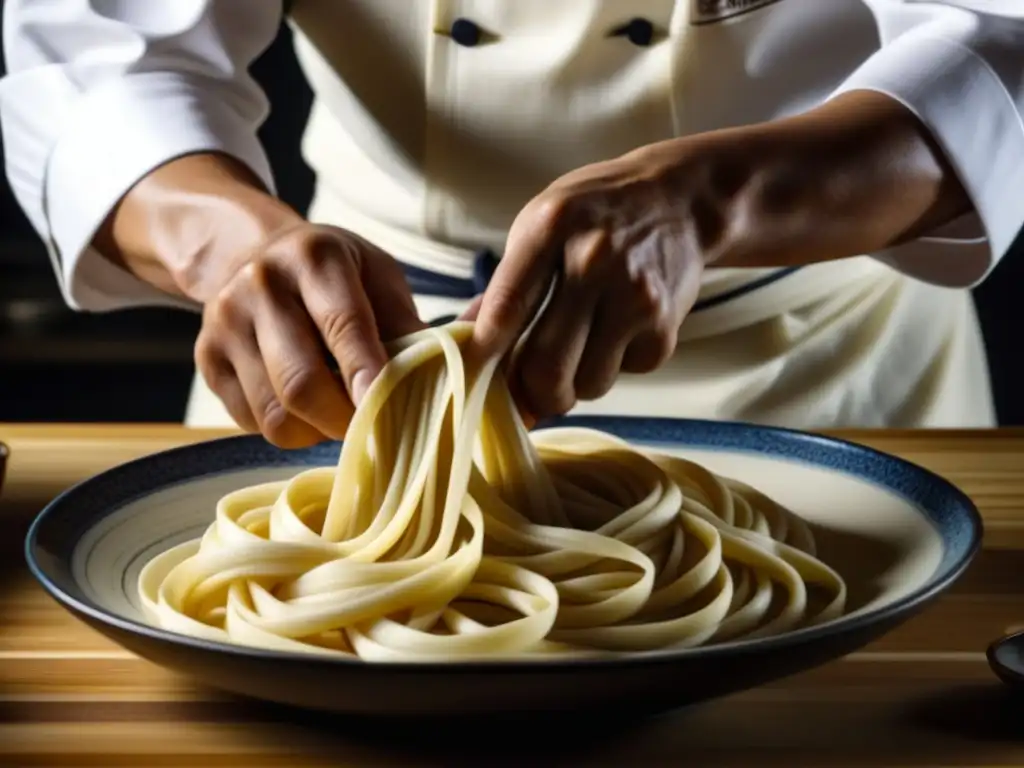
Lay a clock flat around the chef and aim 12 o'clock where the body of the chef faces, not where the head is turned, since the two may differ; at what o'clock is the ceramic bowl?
The ceramic bowl is roughly at 12 o'clock from the chef.

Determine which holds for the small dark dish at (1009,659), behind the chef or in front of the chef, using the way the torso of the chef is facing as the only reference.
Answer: in front

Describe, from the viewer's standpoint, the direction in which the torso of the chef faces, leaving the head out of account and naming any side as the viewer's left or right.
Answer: facing the viewer
